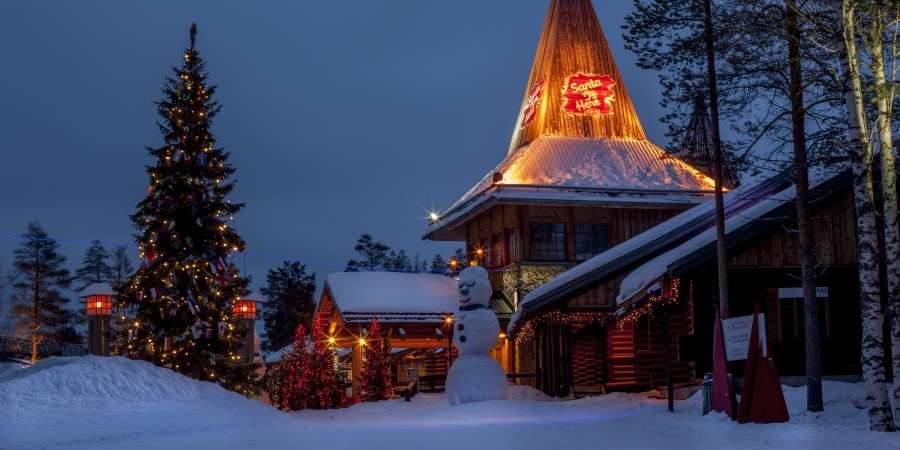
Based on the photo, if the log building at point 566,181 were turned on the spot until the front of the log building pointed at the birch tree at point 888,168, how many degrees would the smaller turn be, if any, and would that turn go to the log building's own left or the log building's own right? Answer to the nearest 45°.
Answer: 0° — it already faces it

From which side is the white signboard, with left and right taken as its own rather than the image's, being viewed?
front

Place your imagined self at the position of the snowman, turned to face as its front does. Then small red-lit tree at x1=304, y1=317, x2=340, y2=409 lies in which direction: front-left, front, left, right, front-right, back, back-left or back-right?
right

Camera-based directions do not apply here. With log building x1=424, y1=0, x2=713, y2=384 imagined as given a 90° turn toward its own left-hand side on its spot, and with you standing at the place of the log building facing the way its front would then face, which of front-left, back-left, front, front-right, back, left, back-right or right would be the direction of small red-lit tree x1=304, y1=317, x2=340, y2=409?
back-right

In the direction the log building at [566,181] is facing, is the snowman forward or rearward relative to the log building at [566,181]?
forward

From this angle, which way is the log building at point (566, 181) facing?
toward the camera

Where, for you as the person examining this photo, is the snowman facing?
facing the viewer and to the left of the viewer

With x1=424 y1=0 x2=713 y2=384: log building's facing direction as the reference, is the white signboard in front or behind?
in front

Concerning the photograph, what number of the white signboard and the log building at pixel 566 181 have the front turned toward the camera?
2

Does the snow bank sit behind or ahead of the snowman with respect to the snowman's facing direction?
ahead
